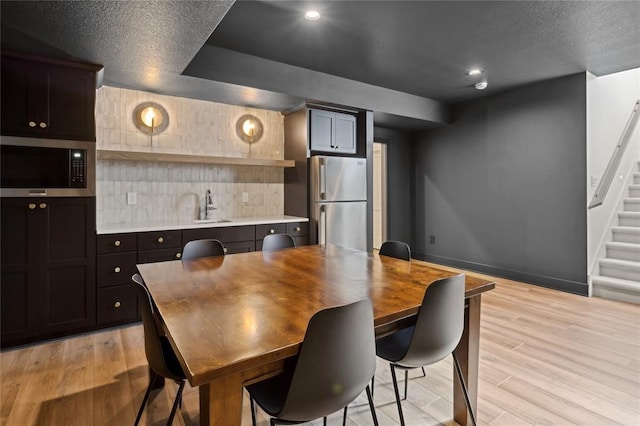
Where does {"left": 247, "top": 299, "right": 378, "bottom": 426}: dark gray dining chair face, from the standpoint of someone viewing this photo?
facing away from the viewer and to the left of the viewer

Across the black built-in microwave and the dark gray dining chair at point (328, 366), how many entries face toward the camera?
1

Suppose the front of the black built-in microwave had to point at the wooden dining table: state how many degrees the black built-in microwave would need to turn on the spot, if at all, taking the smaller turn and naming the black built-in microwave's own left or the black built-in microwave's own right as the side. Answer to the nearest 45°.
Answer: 0° — it already faces it

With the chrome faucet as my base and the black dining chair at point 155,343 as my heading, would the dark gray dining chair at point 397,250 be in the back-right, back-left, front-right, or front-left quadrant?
front-left

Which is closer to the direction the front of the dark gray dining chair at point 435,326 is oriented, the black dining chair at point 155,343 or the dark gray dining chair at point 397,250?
the dark gray dining chair

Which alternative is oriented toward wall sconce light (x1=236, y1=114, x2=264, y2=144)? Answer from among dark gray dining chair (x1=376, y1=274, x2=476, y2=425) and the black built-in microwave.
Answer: the dark gray dining chair

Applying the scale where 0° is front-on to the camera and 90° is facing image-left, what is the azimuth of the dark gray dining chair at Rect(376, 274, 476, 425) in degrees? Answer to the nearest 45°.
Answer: approximately 135°

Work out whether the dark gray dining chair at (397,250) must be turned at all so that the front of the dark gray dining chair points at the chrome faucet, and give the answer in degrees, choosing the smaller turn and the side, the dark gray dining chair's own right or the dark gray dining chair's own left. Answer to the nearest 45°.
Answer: approximately 90° to the dark gray dining chair's own right

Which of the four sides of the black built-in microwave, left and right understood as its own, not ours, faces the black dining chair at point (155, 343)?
front

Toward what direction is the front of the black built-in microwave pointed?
toward the camera

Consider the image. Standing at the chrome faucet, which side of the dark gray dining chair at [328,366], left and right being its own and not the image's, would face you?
front

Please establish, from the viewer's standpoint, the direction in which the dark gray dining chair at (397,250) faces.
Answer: facing the viewer and to the left of the viewer

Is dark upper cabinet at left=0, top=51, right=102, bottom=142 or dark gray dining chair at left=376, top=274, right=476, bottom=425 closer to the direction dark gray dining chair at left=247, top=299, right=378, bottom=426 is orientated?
the dark upper cabinet

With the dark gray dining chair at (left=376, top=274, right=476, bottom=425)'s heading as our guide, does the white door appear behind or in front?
in front

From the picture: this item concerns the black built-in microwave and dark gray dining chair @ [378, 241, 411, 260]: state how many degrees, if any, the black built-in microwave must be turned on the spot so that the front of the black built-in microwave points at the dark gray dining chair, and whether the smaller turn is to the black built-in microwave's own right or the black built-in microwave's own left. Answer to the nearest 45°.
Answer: approximately 45° to the black built-in microwave's own left

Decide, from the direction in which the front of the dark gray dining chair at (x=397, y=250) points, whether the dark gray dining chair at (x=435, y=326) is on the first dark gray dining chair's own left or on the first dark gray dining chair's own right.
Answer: on the first dark gray dining chair's own left

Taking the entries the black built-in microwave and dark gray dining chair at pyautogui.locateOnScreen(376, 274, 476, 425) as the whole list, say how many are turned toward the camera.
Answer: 1

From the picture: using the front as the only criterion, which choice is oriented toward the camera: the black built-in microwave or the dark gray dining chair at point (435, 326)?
the black built-in microwave
